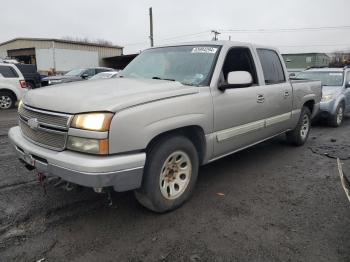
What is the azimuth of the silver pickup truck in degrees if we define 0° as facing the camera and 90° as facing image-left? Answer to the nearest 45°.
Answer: approximately 45°

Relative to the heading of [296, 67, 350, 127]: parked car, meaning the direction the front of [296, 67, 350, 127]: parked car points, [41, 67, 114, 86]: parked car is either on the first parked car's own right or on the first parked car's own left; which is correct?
on the first parked car's own right

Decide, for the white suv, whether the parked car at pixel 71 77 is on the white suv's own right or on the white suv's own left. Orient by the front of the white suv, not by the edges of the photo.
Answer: on the white suv's own right

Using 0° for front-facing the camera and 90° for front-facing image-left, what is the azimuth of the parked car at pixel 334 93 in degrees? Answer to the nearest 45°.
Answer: approximately 45°

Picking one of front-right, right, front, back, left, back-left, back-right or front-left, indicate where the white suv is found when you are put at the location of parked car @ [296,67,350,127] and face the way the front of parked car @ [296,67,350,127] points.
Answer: front-right

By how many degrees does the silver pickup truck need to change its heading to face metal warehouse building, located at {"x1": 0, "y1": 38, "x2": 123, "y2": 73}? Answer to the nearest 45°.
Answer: approximately 135° to its right

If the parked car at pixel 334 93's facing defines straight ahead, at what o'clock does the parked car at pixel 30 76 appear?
the parked car at pixel 30 76 is roughly at 2 o'clock from the parked car at pixel 334 93.

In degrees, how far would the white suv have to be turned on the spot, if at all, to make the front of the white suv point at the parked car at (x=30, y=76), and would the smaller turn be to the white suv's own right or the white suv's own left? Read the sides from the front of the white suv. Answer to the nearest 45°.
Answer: approximately 90° to the white suv's own right

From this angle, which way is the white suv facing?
to the viewer's left
